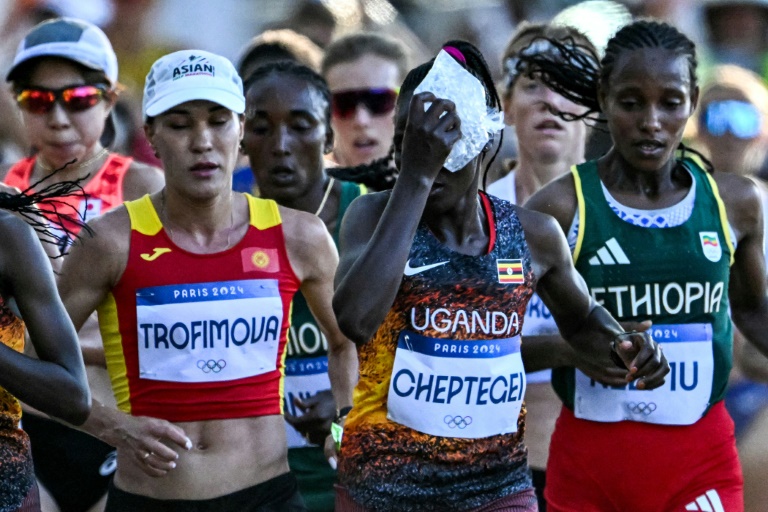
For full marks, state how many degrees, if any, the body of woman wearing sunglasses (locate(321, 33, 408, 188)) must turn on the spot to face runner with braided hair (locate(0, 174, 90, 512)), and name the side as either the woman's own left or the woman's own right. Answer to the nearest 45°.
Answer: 0° — they already face them

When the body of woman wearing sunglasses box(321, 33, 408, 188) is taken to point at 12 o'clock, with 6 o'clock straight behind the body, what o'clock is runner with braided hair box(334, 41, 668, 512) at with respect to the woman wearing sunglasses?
The runner with braided hair is roughly at 12 o'clock from the woman wearing sunglasses.

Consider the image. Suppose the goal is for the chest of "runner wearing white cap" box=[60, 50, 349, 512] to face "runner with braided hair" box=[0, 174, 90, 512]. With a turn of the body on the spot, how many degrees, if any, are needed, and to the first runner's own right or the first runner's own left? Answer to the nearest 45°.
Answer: approximately 45° to the first runner's own right

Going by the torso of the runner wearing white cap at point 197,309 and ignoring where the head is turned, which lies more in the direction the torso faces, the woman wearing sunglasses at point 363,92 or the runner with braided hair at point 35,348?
the runner with braided hair

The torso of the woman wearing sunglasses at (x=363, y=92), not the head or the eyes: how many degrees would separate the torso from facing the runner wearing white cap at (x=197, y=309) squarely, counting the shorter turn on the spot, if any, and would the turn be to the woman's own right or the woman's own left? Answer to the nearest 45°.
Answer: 0° — they already face them

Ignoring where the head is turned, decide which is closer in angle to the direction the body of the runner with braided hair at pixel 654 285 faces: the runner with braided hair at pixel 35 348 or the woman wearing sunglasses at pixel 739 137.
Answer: the runner with braided hair

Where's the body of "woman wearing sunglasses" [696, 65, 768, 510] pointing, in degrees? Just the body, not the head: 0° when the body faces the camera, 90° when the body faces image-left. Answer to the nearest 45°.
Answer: approximately 0°

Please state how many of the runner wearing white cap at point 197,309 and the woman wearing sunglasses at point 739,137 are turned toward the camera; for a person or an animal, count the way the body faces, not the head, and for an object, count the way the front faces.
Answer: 2
